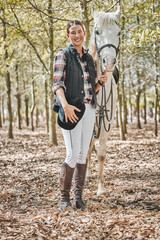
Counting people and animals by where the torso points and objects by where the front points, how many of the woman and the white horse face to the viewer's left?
0

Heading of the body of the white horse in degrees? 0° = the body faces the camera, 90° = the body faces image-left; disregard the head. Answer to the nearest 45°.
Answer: approximately 0°
